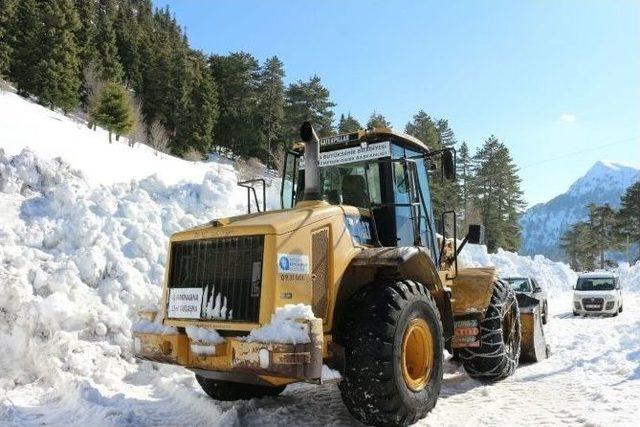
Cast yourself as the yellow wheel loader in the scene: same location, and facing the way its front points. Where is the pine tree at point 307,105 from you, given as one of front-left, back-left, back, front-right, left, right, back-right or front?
front-left

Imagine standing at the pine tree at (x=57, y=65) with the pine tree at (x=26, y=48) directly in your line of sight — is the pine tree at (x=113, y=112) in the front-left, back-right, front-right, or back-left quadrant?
back-left

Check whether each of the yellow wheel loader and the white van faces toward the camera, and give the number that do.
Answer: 1

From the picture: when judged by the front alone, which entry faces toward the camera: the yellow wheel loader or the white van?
the white van

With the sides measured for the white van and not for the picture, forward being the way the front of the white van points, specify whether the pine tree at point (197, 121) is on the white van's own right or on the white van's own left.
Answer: on the white van's own right

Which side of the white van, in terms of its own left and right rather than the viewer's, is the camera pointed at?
front

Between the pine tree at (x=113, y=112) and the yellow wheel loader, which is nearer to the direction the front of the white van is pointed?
the yellow wheel loader

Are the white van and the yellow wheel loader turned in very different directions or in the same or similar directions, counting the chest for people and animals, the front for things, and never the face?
very different directions

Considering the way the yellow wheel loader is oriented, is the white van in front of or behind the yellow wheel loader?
in front

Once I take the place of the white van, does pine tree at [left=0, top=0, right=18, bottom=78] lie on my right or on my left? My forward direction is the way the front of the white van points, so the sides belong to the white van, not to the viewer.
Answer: on my right

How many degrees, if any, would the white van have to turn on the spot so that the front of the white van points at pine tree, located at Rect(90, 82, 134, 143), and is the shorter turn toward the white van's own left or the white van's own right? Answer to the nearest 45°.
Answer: approximately 90° to the white van's own right

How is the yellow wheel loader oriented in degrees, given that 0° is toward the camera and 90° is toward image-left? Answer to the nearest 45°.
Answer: approximately 225°
